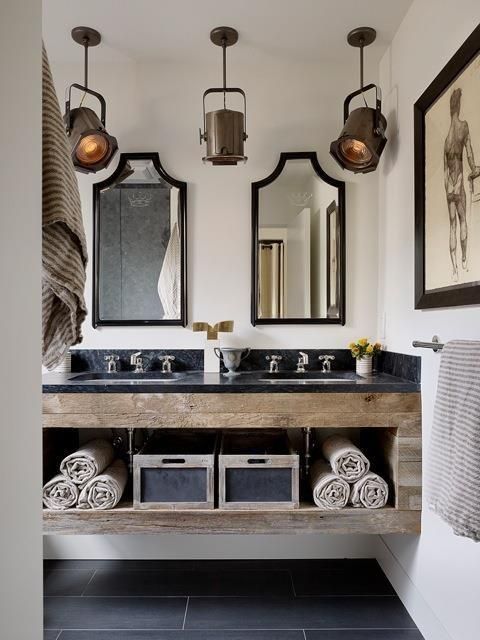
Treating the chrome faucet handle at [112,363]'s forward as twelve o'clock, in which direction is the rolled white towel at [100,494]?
The rolled white towel is roughly at 12 o'clock from the chrome faucet handle.

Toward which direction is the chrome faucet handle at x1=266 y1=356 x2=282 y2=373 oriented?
toward the camera

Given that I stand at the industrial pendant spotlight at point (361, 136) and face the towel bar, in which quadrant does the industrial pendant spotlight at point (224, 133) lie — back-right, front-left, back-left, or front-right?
back-right

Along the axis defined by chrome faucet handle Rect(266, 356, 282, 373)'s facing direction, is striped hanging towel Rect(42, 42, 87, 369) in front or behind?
in front

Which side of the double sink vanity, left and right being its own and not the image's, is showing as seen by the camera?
front

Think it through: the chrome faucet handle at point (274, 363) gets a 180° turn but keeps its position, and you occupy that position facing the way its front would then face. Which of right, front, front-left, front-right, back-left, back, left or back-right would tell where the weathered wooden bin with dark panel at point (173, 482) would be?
back-left

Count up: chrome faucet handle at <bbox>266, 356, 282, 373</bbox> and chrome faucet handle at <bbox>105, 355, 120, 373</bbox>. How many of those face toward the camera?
2

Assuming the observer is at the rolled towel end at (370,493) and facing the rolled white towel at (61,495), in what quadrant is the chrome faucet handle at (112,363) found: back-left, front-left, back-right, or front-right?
front-right
